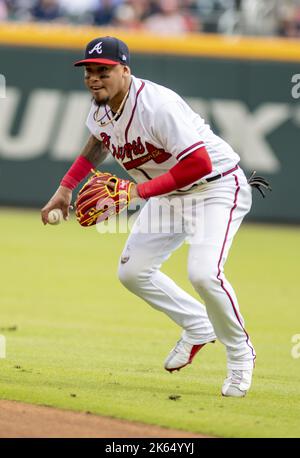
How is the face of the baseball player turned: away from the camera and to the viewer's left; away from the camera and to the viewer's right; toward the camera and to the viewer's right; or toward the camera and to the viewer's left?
toward the camera and to the viewer's left

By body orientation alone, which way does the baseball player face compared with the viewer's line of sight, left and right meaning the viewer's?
facing the viewer and to the left of the viewer
